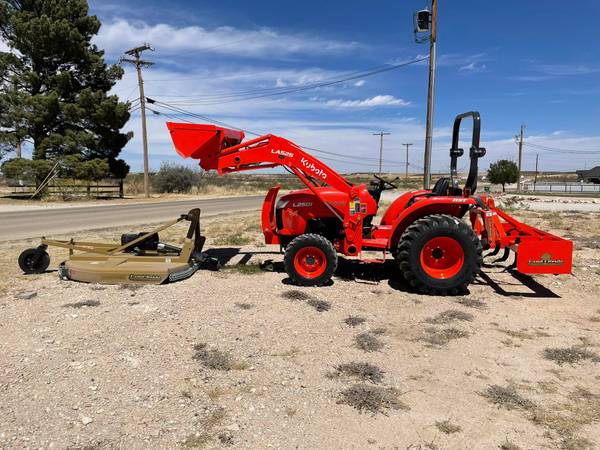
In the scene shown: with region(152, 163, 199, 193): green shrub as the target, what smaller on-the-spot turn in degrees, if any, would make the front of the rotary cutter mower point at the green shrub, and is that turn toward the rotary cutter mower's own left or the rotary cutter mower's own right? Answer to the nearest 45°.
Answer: approximately 90° to the rotary cutter mower's own left

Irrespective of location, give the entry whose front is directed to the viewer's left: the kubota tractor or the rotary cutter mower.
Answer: the kubota tractor

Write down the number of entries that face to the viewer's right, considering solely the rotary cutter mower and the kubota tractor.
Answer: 1

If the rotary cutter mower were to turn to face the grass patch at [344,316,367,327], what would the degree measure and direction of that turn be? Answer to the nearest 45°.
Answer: approximately 45° to its right

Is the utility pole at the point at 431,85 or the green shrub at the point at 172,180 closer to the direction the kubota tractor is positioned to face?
the green shrub

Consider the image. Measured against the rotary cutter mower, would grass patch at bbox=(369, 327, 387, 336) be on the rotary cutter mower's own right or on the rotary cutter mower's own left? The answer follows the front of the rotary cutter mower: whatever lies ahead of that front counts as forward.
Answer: on the rotary cutter mower's own right

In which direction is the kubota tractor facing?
to the viewer's left

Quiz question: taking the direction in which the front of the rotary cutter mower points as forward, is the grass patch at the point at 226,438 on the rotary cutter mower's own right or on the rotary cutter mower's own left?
on the rotary cutter mower's own right

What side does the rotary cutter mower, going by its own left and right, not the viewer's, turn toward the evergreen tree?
left

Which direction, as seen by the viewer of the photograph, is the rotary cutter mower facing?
facing to the right of the viewer

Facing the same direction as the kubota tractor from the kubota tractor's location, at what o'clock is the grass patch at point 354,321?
The grass patch is roughly at 9 o'clock from the kubota tractor.

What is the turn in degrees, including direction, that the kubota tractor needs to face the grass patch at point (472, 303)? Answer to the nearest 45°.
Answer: approximately 135° to its left

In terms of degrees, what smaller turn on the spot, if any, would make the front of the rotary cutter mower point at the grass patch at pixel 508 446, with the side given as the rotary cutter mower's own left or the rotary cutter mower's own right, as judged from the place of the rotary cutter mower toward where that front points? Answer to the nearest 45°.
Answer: approximately 90° to the rotary cutter mower's own right

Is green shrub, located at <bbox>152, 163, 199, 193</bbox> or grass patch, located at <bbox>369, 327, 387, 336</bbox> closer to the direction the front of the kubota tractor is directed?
the green shrub
